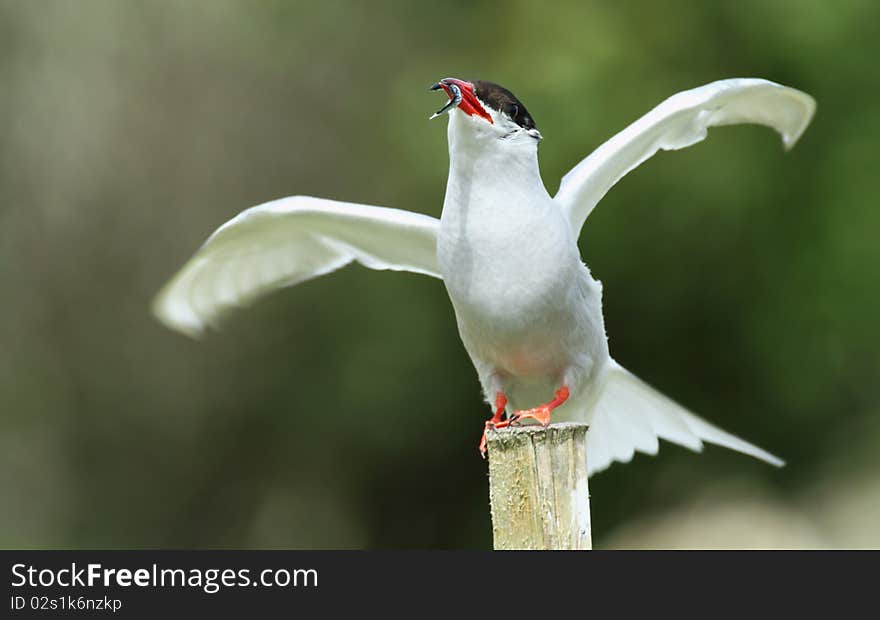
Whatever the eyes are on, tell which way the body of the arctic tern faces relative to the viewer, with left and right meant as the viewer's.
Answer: facing the viewer and to the left of the viewer
